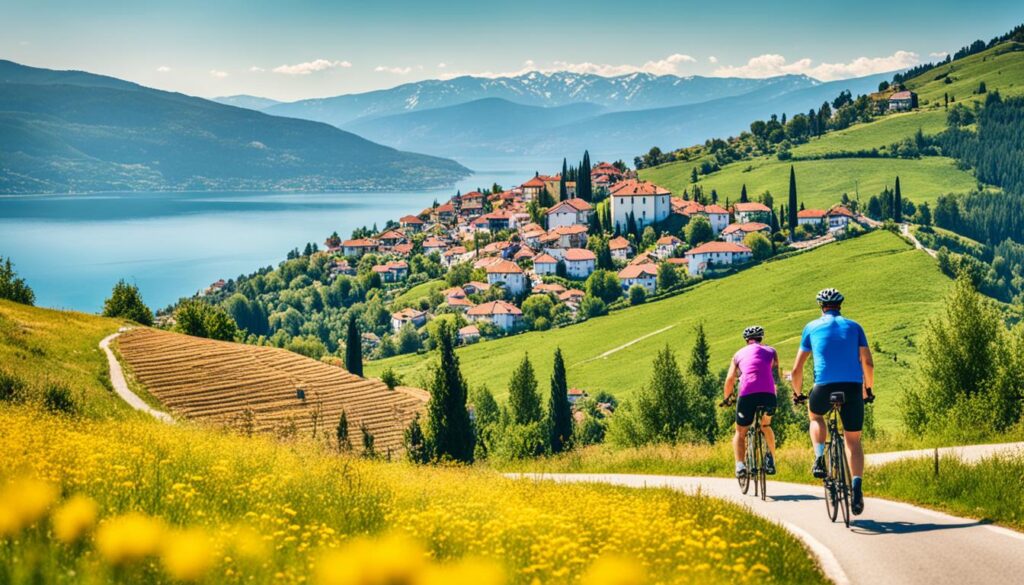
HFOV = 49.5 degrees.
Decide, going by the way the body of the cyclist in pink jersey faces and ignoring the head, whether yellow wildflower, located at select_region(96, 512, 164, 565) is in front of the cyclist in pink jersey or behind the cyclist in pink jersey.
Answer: behind

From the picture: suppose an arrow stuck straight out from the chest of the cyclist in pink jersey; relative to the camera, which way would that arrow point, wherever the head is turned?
away from the camera

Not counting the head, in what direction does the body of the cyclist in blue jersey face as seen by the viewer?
away from the camera

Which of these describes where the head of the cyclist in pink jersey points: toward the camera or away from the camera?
away from the camera

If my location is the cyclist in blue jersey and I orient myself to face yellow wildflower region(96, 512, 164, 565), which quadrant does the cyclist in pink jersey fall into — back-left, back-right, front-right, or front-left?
back-right

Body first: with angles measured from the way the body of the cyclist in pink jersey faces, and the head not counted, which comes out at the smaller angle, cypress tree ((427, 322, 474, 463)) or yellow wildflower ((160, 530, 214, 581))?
the cypress tree

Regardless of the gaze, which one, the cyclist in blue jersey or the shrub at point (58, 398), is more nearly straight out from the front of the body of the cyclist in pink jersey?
the shrub

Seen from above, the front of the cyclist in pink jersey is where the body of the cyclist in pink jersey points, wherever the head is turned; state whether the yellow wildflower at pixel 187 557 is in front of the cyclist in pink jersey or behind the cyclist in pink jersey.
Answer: behind

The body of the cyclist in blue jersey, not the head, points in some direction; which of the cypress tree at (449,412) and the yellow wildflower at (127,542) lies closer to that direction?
the cypress tree

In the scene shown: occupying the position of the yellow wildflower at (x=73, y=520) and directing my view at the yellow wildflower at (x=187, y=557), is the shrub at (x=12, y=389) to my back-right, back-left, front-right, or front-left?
back-left

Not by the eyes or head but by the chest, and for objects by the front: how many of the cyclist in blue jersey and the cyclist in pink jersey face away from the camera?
2

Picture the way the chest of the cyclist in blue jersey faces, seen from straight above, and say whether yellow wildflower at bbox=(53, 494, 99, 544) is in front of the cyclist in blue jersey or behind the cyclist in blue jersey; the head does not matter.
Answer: behind

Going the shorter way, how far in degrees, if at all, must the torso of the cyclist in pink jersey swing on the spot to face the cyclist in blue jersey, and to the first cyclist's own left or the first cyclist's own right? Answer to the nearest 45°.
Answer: approximately 135° to the first cyclist's own right

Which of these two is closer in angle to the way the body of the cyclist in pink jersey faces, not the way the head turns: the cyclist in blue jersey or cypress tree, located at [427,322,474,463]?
the cypress tree
